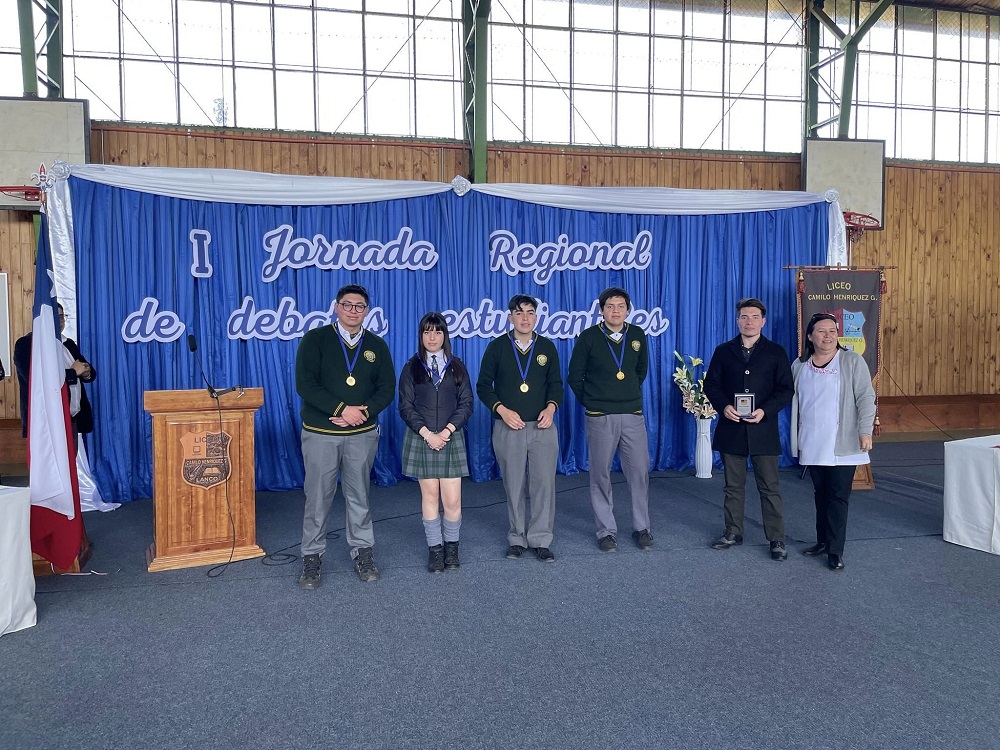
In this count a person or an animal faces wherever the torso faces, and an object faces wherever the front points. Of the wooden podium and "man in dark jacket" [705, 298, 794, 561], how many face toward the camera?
2

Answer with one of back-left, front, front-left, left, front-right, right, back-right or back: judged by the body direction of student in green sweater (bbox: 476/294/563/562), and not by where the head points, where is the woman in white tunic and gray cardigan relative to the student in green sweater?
left

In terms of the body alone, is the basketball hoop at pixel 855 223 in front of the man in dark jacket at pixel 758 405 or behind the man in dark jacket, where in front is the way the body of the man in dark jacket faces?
behind

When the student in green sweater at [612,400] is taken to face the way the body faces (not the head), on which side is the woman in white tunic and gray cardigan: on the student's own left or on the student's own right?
on the student's own left

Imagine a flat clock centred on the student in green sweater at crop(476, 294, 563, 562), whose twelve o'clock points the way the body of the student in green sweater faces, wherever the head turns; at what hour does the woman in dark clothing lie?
The woman in dark clothing is roughly at 2 o'clock from the student in green sweater.

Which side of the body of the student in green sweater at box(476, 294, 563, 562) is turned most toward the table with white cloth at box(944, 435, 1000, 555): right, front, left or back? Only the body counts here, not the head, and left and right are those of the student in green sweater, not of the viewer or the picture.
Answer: left

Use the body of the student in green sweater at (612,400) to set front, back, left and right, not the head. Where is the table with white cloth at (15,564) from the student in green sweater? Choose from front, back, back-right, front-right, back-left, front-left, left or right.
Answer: front-right

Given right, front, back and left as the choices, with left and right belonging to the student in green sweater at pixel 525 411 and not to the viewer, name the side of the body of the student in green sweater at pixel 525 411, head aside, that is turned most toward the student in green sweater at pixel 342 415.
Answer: right
